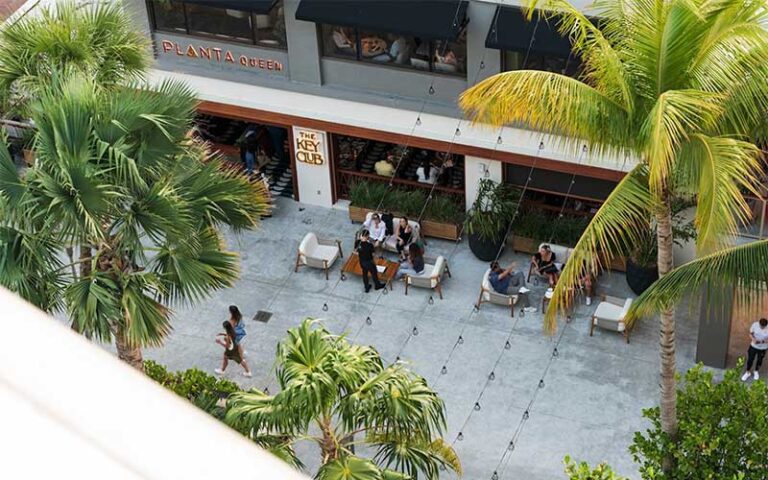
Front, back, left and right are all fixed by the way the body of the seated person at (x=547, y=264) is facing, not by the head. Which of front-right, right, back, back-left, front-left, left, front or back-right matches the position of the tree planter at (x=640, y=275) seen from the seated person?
back-left

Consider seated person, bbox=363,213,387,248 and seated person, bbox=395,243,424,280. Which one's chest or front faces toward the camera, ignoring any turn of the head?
seated person, bbox=363,213,387,248

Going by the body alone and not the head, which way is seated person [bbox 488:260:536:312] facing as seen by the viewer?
to the viewer's right

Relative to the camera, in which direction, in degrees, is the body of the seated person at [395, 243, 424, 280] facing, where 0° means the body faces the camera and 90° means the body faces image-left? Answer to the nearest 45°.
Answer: approximately 90°

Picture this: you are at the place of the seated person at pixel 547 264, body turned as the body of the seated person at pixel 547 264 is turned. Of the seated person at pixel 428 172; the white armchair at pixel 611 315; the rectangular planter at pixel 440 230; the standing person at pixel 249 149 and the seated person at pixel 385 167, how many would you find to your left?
1

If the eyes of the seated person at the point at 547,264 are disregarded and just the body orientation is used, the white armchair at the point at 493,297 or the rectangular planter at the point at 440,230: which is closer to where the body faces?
the white armchair

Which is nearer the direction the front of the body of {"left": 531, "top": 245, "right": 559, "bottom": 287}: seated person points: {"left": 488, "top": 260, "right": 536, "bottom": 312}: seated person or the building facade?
the seated person

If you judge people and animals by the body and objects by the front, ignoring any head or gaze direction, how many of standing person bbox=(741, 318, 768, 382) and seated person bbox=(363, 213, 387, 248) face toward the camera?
2

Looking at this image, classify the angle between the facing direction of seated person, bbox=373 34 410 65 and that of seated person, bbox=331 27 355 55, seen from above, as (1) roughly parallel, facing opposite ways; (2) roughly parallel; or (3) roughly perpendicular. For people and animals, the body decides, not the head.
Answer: roughly parallel, facing opposite ways

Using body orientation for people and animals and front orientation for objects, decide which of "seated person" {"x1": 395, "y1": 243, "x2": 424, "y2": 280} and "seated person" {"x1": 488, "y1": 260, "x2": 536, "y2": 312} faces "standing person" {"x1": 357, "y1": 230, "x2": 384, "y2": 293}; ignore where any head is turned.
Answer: "seated person" {"x1": 395, "y1": 243, "x2": 424, "y2": 280}

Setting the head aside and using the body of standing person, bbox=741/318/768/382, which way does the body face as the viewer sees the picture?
toward the camera

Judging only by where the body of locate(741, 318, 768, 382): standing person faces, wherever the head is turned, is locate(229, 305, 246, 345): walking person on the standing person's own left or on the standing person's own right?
on the standing person's own right
